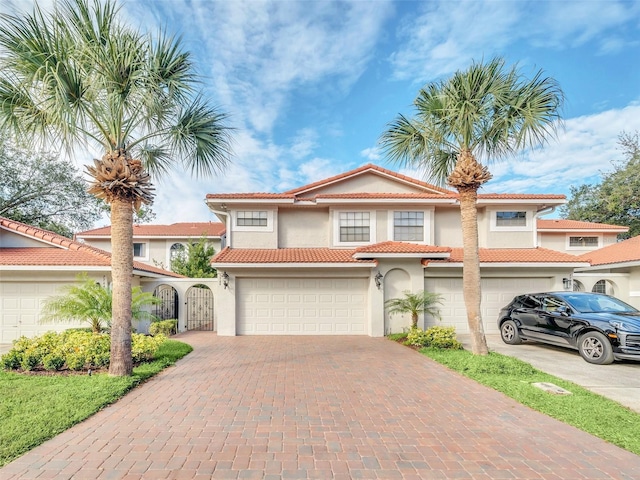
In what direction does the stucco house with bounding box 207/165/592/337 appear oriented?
toward the camera

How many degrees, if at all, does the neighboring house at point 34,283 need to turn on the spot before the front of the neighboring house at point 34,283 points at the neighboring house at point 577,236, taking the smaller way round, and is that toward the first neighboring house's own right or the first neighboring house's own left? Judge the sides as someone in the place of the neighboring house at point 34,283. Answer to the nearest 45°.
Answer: approximately 90° to the first neighboring house's own left

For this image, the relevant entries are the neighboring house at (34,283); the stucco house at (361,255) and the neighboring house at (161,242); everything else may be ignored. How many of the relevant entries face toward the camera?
3

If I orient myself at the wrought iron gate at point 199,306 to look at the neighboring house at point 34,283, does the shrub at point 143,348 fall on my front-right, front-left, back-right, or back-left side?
front-left

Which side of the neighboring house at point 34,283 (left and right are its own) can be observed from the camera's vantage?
front

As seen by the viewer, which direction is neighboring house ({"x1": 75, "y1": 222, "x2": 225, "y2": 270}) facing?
toward the camera

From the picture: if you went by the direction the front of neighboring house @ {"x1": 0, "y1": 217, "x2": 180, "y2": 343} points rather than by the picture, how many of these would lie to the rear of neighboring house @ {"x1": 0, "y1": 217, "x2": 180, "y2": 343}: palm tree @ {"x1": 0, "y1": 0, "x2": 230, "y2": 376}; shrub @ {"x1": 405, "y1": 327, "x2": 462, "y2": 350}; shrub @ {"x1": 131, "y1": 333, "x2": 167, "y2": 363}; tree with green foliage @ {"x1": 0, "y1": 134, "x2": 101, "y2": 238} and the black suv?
1

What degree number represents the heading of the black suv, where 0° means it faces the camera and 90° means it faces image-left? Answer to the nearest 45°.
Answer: approximately 315°

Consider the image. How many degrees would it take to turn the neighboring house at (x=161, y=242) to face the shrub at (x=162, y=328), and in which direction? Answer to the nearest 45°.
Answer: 0° — it already faces it

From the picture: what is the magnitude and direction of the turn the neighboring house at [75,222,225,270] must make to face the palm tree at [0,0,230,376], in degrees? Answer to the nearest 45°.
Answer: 0° — it already faces it

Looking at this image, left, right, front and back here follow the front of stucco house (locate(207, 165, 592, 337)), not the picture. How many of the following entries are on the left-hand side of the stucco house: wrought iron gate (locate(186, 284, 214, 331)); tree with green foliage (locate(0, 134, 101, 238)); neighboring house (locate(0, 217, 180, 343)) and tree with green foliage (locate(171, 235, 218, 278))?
0

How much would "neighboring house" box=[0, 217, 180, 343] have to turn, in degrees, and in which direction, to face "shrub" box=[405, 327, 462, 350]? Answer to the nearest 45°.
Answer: approximately 45° to its left

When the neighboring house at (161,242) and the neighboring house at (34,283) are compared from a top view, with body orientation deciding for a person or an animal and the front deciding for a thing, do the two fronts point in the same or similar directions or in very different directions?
same or similar directions
